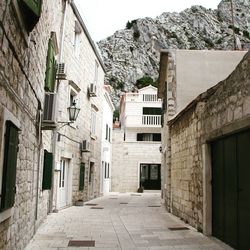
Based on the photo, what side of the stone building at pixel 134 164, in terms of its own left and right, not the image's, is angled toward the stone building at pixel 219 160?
front

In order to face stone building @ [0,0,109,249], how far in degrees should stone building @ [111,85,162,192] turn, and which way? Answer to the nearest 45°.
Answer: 0° — it already faces it

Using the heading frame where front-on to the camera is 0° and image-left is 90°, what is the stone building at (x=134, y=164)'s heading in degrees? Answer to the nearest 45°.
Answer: approximately 0°

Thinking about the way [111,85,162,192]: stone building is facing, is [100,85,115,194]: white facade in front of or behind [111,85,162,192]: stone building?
in front
